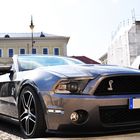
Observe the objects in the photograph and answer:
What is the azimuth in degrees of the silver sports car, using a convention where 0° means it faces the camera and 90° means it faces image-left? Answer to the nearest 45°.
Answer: approximately 315°
